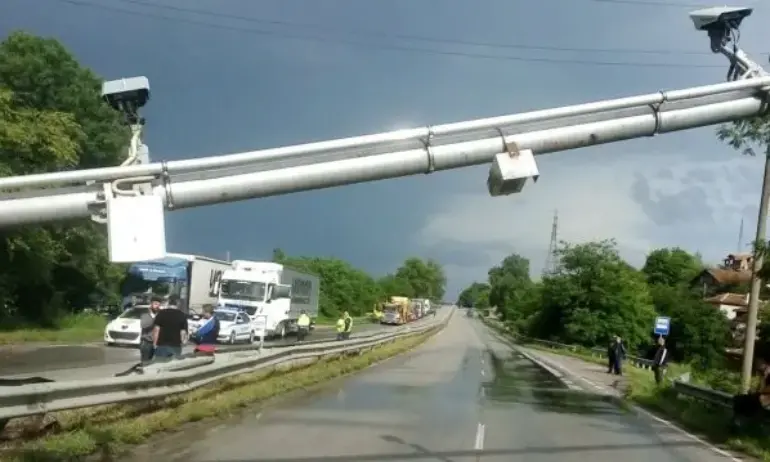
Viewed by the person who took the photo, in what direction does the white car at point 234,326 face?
facing the viewer and to the left of the viewer

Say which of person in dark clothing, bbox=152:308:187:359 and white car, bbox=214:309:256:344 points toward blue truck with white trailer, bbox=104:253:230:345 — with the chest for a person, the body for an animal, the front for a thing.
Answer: the person in dark clothing

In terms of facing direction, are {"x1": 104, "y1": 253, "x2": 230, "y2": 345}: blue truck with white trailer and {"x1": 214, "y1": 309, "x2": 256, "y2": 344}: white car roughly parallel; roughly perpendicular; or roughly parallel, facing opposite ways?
roughly parallel

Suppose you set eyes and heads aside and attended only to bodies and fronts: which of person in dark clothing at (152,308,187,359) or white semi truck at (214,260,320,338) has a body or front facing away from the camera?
the person in dark clothing

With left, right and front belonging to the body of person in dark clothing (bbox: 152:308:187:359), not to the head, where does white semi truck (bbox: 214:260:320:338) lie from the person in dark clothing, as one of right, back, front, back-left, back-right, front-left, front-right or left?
front

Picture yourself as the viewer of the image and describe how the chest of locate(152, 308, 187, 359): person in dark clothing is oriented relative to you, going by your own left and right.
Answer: facing away from the viewer

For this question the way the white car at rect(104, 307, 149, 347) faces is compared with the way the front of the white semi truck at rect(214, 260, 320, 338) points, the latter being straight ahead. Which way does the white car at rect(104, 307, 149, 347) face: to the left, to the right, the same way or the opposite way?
the same way

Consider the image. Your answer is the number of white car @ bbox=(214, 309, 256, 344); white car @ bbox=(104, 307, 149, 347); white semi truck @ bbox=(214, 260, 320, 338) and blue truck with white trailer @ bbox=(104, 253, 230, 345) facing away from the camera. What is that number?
0

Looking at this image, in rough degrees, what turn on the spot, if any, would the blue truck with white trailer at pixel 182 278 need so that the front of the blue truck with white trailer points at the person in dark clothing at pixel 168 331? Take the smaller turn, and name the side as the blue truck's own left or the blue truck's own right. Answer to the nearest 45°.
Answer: approximately 45° to the blue truck's own left
